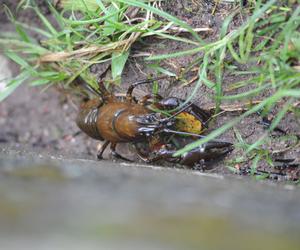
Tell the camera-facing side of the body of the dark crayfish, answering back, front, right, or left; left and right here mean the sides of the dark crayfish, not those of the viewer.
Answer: right
